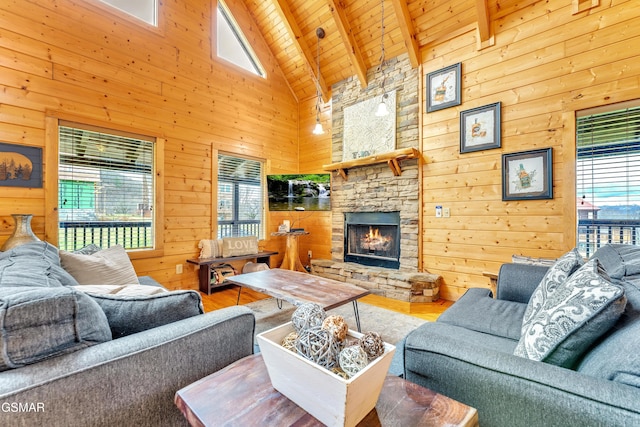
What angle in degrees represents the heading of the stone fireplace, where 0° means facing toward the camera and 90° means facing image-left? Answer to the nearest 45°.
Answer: approximately 45°

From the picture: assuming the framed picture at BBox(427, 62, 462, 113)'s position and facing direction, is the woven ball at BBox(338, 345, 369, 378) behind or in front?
in front

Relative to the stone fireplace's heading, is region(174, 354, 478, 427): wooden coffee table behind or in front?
in front

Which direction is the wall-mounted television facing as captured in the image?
toward the camera

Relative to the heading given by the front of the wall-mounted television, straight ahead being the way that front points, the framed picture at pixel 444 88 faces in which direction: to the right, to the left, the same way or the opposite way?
to the right

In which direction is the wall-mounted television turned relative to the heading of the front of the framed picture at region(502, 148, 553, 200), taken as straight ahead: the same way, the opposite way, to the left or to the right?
to the left

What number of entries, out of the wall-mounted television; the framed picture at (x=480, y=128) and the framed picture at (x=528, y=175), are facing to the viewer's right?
0

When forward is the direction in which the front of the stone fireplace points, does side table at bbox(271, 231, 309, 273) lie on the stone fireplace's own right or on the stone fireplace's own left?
on the stone fireplace's own right

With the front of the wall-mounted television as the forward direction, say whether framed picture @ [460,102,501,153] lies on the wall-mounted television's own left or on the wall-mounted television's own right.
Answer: on the wall-mounted television's own left

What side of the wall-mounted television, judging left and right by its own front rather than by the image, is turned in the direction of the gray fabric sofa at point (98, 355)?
front

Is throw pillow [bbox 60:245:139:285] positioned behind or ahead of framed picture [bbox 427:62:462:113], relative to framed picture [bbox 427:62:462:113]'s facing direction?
ahead

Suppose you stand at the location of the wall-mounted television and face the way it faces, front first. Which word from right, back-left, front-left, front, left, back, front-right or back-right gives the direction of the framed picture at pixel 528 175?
front-left

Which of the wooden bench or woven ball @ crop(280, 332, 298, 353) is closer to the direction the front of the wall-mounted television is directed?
the woven ball
